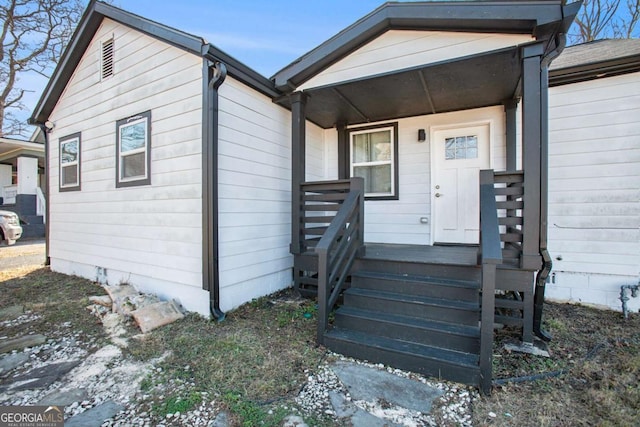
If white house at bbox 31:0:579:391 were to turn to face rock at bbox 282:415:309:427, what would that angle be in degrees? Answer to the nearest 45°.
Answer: approximately 45° to its left

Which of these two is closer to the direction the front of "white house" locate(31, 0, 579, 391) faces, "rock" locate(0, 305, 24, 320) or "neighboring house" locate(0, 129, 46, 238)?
the rock

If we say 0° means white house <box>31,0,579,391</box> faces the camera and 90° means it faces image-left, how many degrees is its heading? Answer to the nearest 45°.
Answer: approximately 45°

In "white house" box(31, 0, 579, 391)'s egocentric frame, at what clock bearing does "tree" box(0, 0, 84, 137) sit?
The tree is roughly at 3 o'clock from the white house.

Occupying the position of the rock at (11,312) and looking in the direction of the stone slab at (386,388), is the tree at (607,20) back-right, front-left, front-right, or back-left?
front-left

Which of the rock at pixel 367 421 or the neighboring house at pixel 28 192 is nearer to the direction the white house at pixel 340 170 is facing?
the rock

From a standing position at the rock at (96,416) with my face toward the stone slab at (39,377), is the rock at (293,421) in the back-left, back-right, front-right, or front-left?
back-right

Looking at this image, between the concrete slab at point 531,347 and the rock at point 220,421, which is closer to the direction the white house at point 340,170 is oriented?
the rock

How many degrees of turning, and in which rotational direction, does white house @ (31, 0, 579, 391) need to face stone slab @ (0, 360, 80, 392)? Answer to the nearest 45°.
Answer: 0° — it already faces it

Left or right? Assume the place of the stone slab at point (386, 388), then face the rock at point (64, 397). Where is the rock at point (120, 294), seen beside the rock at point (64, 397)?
right

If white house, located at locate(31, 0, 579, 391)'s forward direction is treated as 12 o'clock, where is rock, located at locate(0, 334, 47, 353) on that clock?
The rock is roughly at 1 o'clock from the white house.

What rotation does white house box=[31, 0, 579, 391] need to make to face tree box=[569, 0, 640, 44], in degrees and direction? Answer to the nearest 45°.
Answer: approximately 180°

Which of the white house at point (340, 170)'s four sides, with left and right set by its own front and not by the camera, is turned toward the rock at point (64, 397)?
front

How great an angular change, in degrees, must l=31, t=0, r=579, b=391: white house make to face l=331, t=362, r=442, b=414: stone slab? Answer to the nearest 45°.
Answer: approximately 45° to its left

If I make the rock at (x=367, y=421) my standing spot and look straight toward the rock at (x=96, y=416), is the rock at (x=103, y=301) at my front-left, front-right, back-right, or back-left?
front-right

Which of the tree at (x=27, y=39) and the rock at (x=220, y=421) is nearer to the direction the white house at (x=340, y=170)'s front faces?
the rock

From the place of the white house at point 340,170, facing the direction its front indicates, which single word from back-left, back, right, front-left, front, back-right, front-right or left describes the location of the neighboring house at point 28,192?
right

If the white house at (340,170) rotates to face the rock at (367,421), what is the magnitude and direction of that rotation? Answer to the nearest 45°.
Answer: approximately 45° to its left
